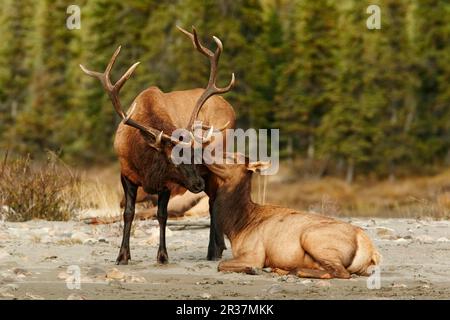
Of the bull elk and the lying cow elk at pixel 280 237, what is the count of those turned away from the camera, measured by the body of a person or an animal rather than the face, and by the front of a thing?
0

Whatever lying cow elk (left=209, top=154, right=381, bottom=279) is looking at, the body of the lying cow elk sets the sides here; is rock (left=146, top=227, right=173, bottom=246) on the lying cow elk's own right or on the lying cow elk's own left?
on the lying cow elk's own right

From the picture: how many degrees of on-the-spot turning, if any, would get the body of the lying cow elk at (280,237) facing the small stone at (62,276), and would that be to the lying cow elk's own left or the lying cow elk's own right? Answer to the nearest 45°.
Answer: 0° — it already faces it

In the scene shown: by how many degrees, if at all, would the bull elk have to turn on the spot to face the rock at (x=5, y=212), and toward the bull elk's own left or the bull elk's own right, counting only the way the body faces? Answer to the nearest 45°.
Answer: approximately 90° to the bull elk's own right

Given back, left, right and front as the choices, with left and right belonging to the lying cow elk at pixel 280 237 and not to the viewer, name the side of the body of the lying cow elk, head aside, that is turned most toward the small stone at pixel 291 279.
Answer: left

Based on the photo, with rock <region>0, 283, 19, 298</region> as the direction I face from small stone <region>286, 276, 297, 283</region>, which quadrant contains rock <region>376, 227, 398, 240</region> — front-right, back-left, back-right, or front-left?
back-right

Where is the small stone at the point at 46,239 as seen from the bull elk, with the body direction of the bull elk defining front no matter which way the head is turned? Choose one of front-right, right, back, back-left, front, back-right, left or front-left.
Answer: right

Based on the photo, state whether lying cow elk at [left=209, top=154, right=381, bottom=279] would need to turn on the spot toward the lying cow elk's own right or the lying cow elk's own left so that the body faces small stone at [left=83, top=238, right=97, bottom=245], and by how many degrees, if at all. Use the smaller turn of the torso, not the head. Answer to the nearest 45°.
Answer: approximately 45° to the lying cow elk's own right

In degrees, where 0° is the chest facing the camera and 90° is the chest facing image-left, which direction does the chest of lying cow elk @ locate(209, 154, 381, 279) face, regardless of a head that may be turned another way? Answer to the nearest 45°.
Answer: approximately 90°

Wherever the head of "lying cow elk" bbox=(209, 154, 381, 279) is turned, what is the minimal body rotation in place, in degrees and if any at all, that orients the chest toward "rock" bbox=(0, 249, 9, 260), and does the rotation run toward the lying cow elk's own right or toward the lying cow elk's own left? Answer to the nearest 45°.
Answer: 0° — it already faces it
